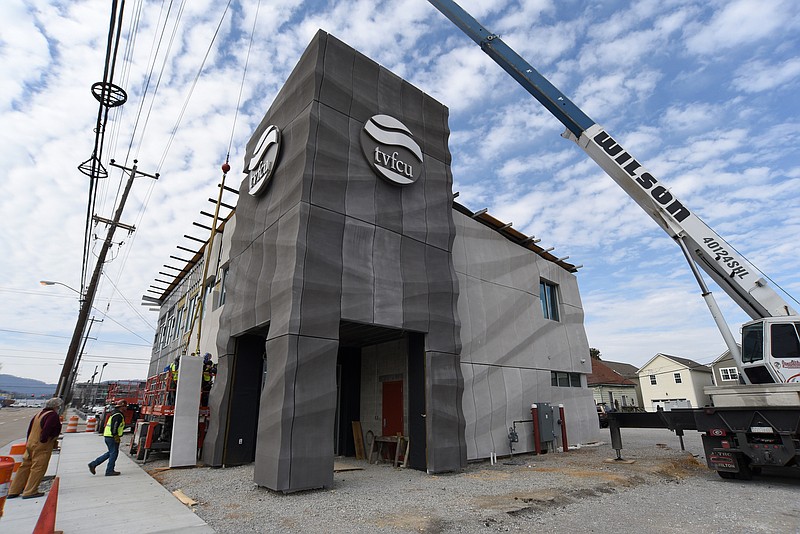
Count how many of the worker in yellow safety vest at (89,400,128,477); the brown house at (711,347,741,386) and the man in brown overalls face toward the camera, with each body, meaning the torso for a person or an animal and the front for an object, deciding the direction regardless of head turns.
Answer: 1

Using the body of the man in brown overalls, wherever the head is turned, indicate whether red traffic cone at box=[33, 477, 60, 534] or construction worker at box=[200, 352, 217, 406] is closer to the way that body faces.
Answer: the construction worker

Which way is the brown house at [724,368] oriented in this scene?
toward the camera

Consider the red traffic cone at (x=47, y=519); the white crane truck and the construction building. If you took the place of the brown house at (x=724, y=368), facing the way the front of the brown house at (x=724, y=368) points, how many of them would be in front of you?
3

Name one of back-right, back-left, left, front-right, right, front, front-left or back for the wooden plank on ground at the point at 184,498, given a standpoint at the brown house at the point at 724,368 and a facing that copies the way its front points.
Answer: front

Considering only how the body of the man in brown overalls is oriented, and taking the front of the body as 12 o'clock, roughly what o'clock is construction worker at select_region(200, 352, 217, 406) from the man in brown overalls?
The construction worker is roughly at 12 o'clock from the man in brown overalls.

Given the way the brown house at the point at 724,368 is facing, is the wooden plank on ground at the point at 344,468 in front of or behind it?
in front

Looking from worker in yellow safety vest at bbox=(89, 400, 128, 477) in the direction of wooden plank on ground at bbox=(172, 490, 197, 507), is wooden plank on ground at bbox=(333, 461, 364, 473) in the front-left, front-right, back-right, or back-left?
front-left

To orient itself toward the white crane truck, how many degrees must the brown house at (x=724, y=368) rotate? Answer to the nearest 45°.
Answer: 0° — it already faces it

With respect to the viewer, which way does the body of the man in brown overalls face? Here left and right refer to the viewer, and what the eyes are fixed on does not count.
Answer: facing away from the viewer and to the right of the viewer

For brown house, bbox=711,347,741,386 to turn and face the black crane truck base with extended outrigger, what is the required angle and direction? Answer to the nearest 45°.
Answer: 0° — it already faces it
